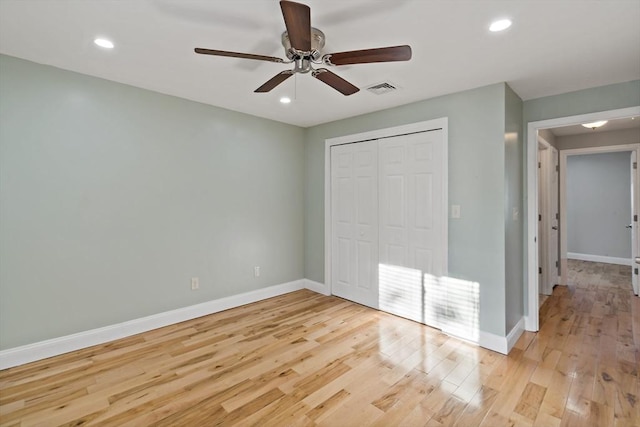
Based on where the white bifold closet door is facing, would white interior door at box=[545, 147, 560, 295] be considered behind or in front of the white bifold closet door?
behind

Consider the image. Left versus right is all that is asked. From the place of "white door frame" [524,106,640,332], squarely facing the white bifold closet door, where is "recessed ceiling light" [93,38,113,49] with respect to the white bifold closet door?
left

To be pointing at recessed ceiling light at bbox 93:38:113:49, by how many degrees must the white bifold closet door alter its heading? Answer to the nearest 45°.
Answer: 0° — it already faces it

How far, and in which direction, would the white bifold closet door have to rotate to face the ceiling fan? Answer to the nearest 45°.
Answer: approximately 45° to its left

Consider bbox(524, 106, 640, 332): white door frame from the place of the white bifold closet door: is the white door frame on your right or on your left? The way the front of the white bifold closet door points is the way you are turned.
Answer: on your left

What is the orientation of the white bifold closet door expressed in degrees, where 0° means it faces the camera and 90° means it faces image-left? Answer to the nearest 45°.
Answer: approximately 45°

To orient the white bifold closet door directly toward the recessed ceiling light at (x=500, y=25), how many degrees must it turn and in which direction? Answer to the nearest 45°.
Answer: approximately 90° to its left

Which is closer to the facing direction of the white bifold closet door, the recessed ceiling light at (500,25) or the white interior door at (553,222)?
the recessed ceiling light
